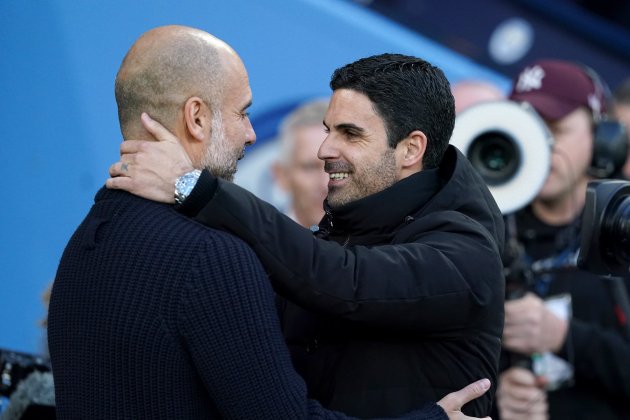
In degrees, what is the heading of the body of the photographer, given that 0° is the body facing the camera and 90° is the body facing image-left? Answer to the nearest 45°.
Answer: approximately 45°

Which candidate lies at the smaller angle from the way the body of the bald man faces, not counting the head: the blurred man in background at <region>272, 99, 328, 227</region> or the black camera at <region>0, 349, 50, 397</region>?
the blurred man in background

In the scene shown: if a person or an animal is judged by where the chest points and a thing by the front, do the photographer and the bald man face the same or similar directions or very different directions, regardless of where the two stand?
very different directions

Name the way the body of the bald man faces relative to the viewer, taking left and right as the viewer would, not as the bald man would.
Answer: facing away from the viewer and to the right of the viewer

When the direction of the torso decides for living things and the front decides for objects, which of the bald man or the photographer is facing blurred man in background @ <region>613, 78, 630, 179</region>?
the bald man

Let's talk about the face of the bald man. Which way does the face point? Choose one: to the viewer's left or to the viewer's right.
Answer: to the viewer's right

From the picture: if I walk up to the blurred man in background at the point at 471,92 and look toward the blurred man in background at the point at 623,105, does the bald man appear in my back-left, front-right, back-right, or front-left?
back-right

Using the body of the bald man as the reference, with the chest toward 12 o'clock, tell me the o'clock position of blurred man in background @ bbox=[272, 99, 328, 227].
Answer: The blurred man in background is roughly at 11 o'clock from the bald man.

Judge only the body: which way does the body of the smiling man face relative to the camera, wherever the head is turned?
to the viewer's left
